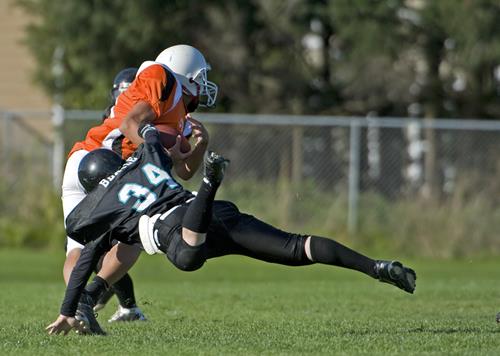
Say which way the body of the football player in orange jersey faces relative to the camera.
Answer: to the viewer's right

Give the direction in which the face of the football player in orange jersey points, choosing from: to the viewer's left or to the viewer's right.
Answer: to the viewer's right

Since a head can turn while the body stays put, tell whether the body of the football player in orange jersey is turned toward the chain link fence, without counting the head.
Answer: no
